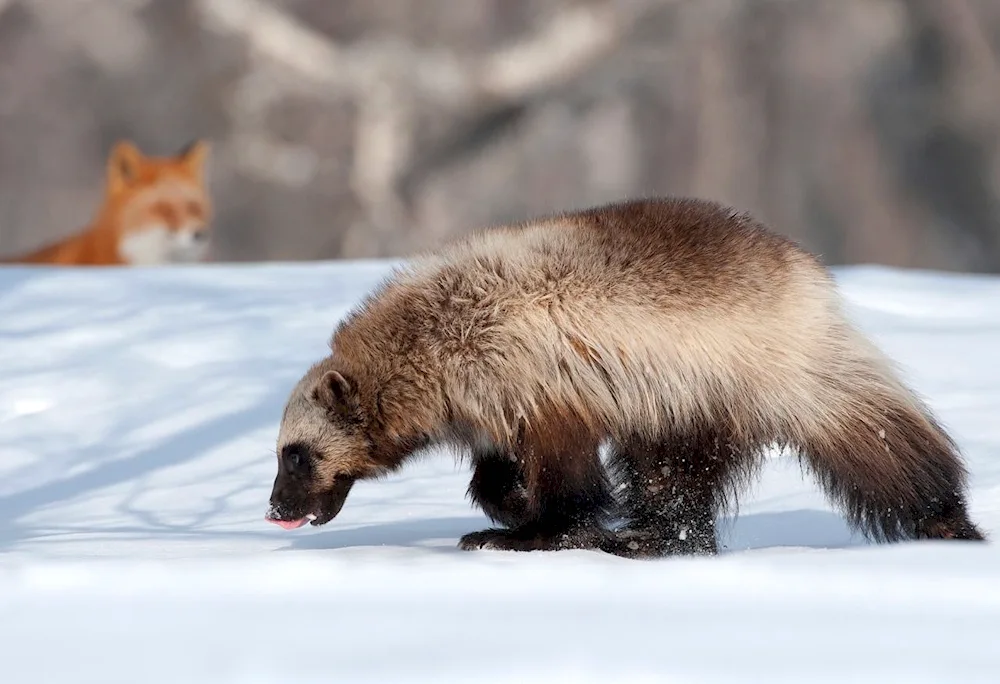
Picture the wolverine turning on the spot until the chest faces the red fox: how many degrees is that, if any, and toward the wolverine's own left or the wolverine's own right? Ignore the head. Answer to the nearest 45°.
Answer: approximately 45° to the wolverine's own right

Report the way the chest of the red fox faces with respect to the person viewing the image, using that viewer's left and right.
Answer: facing the viewer and to the right of the viewer

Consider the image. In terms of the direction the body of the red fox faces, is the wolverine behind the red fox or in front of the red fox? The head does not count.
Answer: in front

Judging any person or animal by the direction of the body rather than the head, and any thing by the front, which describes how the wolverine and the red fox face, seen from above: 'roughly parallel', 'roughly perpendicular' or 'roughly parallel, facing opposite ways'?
roughly parallel, facing opposite ways

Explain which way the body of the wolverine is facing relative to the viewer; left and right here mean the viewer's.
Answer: facing to the left of the viewer

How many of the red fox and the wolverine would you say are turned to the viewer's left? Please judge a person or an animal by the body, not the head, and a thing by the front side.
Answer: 1

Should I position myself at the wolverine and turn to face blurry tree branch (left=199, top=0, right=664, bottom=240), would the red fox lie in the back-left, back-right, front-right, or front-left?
front-left

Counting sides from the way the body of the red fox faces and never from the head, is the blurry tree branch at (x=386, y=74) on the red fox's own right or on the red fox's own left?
on the red fox's own left

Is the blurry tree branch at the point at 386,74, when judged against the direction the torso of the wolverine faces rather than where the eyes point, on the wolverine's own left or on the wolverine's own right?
on the wolverine's own right
